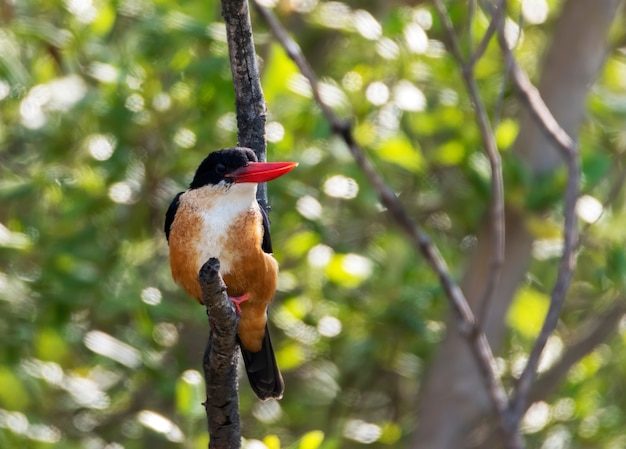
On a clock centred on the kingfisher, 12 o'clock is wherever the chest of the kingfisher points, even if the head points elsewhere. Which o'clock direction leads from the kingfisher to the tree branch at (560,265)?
The tree branch is roughly at 9 o'clock from the kingfisher.

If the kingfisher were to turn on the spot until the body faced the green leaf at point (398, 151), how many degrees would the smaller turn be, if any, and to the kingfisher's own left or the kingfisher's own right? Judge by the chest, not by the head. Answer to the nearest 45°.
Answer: approximately 135° to the kingfisher's own left

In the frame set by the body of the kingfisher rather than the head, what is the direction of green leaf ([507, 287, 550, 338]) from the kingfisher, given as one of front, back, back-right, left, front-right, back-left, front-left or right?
back-left

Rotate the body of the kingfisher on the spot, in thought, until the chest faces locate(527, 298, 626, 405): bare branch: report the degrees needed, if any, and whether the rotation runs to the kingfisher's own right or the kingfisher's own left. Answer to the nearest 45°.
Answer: approximately 135° to the kingfisher's own left

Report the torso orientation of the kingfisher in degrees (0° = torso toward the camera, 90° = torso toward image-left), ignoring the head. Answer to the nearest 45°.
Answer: approximately 0°
